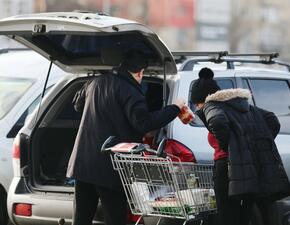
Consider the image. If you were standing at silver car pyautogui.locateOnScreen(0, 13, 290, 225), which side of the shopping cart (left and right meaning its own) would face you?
left

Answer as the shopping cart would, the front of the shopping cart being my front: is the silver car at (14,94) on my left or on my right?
on my left

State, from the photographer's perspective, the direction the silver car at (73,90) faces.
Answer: facing away from the viewer and to the right of the viewer
